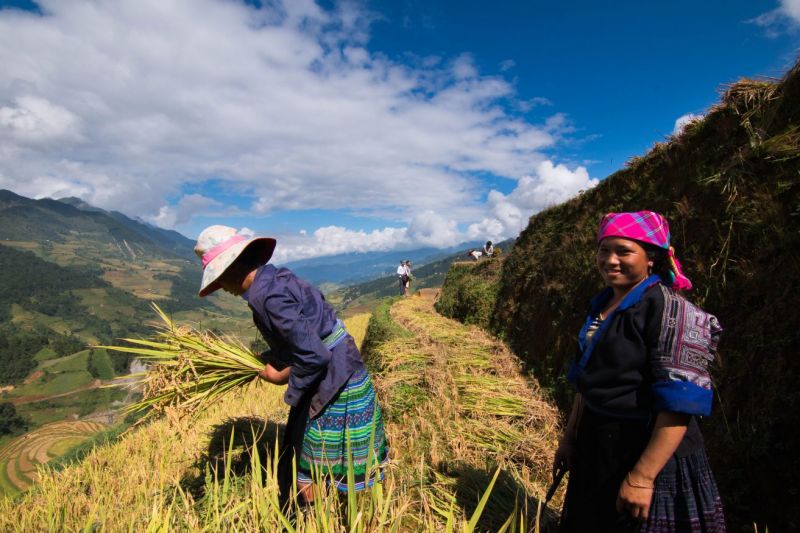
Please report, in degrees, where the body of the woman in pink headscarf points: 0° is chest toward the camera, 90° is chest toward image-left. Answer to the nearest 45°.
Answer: approximately 45°
